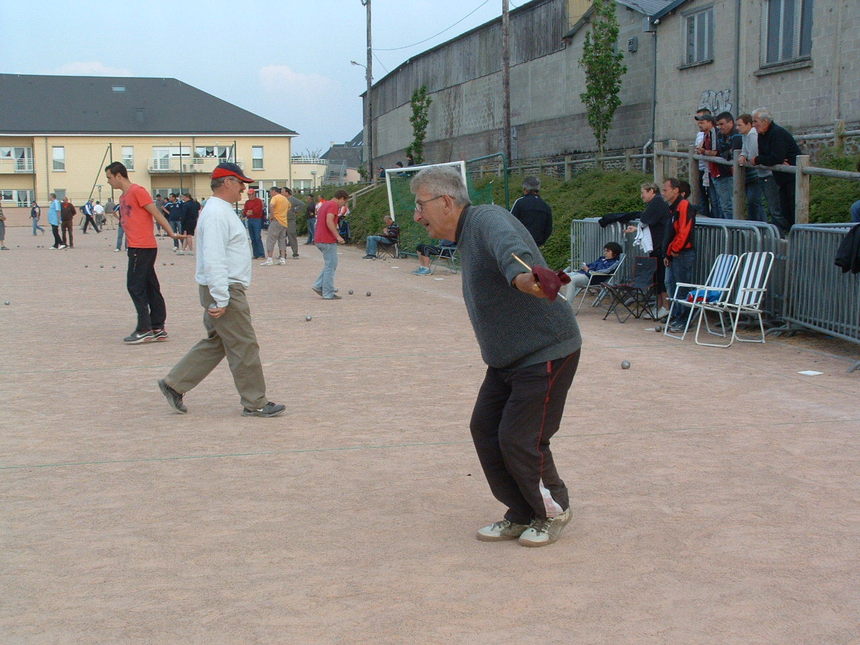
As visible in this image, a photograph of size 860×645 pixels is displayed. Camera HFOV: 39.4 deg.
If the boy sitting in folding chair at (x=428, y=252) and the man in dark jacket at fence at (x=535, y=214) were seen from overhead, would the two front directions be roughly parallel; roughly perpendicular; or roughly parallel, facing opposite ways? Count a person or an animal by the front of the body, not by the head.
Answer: roughly perpendicular

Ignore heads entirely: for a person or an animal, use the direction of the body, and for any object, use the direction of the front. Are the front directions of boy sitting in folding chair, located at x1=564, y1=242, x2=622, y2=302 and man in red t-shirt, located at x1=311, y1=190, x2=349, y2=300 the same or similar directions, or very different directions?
very different directions

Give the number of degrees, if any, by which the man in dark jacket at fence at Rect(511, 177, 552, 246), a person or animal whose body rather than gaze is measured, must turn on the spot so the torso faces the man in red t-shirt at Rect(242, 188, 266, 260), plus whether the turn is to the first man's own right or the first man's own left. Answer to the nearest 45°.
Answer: approximately 45° to the first man's own left

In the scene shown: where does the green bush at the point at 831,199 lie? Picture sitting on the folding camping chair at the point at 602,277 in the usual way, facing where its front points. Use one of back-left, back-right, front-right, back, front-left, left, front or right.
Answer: back

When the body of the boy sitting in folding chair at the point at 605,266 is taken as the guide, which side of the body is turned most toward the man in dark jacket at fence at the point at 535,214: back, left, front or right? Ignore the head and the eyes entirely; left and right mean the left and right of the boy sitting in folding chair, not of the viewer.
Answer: front

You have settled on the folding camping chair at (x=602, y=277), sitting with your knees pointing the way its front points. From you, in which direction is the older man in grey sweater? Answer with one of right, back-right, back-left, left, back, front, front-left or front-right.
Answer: left

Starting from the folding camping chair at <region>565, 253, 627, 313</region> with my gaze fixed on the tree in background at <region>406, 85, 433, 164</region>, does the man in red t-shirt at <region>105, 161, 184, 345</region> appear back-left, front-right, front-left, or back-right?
back-left

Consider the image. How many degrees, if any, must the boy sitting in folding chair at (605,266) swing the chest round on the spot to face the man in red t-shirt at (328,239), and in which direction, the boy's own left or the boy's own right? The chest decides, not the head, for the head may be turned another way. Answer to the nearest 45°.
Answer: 0° — they already face them

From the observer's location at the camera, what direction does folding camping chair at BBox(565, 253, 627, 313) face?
facing to the left of the viewer

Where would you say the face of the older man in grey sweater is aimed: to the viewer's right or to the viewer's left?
to the viewer's left

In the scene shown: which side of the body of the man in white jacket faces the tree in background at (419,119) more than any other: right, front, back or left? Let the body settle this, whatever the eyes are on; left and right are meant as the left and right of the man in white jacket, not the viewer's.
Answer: left

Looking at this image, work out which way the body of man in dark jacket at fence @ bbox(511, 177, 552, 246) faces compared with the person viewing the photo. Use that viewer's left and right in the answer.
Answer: facing away from the viewer

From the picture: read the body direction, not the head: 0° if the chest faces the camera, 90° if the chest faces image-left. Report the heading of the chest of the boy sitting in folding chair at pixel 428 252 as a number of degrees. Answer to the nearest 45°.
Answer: approximately 90°

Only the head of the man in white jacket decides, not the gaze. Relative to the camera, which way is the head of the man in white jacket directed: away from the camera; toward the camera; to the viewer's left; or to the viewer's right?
to the viewer's right
